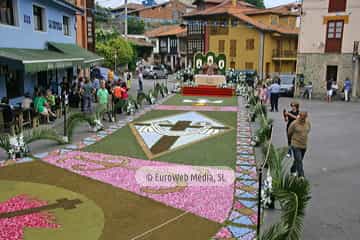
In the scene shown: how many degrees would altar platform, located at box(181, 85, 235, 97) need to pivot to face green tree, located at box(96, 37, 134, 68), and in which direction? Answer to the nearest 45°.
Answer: approximately 135° to its right

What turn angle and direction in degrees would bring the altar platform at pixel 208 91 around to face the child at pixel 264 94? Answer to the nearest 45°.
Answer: approximately 45° to its left

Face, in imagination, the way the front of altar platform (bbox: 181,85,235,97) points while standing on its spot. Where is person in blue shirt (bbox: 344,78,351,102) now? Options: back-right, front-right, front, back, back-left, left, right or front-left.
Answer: left

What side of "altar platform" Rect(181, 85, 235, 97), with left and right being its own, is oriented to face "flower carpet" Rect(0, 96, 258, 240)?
front

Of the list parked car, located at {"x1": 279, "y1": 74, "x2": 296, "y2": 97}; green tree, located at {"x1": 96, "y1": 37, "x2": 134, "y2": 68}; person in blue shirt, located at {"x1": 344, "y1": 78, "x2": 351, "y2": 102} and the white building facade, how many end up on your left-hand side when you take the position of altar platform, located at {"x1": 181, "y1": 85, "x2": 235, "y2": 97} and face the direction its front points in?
3

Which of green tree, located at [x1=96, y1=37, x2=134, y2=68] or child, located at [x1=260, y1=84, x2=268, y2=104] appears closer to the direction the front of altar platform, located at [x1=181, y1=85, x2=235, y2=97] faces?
the child

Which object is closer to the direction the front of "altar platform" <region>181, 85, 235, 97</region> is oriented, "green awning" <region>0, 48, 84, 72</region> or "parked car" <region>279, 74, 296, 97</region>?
the green awning

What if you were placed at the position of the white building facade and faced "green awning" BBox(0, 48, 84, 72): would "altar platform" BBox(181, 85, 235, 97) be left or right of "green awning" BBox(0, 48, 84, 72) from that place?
right

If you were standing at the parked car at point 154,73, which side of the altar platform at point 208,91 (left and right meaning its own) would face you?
back

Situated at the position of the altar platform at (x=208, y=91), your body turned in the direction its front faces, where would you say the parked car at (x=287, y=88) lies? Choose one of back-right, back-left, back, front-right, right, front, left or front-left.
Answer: left

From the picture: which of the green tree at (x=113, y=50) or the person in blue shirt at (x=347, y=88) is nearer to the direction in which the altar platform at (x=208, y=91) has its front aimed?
the person in blue shirt

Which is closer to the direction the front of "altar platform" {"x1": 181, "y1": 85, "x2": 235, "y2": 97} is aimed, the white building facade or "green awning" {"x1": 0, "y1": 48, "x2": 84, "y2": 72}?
the green awning

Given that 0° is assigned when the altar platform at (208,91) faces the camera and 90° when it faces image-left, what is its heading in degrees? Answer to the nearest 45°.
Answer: approximately 0°
